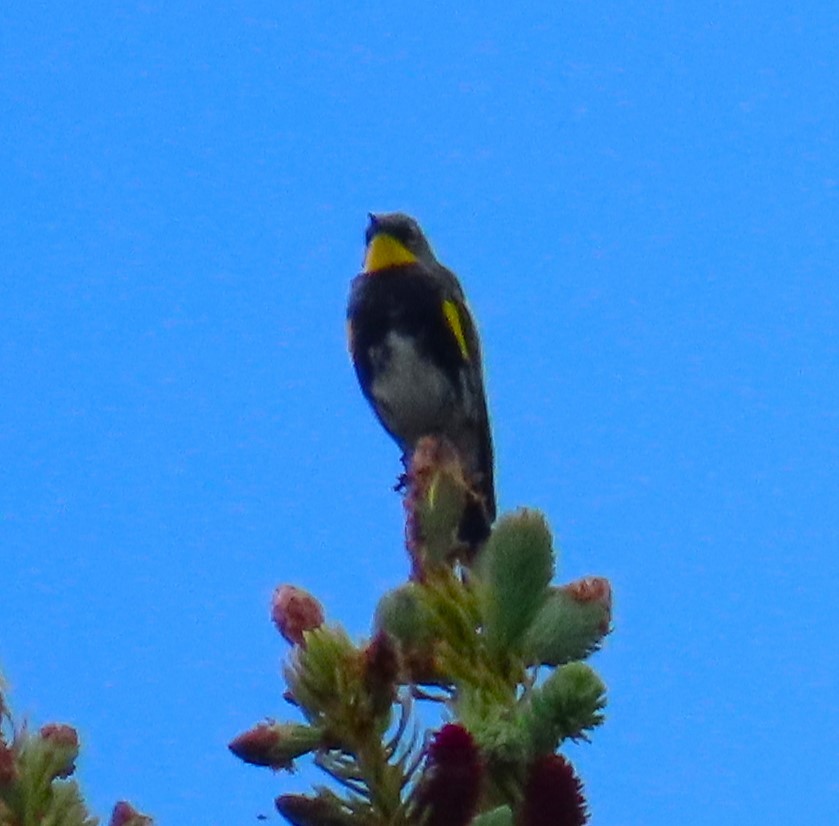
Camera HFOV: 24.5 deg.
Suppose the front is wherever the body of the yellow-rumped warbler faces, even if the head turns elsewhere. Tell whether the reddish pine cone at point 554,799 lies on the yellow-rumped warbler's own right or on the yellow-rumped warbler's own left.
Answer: on the yellow-rumped warbler's own left

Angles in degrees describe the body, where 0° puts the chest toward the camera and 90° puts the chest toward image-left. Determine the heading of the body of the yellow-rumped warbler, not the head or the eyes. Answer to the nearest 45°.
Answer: approximately 45°
